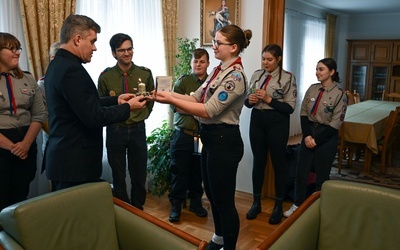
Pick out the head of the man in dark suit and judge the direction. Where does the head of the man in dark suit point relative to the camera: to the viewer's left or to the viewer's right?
to the viewer's right

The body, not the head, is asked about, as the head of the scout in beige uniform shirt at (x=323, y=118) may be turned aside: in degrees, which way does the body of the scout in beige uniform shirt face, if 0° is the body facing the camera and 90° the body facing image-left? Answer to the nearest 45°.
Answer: approximately 45°

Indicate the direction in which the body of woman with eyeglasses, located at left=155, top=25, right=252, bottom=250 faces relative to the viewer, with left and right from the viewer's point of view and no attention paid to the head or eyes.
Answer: facing to the left of the viewer

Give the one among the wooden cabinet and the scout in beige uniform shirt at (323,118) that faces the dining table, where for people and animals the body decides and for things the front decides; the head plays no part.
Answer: the wooden cabinet

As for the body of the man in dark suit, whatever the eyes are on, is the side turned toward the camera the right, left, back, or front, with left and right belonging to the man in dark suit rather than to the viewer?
right

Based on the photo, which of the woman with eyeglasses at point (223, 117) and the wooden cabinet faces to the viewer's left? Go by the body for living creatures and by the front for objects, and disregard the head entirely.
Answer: the woman with eyeglasses

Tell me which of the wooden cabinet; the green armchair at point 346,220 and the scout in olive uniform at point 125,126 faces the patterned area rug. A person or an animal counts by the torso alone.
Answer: the wooden cabinet

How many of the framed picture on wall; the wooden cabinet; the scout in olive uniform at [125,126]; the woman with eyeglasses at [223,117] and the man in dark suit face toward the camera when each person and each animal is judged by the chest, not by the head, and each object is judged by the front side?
3

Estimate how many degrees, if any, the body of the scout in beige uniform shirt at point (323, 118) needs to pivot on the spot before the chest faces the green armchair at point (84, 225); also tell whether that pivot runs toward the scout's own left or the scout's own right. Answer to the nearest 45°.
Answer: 0° — they already face it

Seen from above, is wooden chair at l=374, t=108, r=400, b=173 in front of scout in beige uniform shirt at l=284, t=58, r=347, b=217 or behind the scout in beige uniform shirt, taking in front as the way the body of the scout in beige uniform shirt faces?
behind

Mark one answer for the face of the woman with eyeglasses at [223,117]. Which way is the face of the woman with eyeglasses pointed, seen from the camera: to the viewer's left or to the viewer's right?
to the viewer's left

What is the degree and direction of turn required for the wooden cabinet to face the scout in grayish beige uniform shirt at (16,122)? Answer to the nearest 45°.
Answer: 0° — it already faces them

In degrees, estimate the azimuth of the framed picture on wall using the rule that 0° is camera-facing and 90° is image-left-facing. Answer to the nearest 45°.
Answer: approximately 0°

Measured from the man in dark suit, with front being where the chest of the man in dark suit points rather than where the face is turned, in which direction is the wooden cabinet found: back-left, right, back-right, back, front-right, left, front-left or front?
front-left

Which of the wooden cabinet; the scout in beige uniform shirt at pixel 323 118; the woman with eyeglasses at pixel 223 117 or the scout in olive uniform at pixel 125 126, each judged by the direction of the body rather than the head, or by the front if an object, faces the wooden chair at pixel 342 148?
the wooden cabinet
